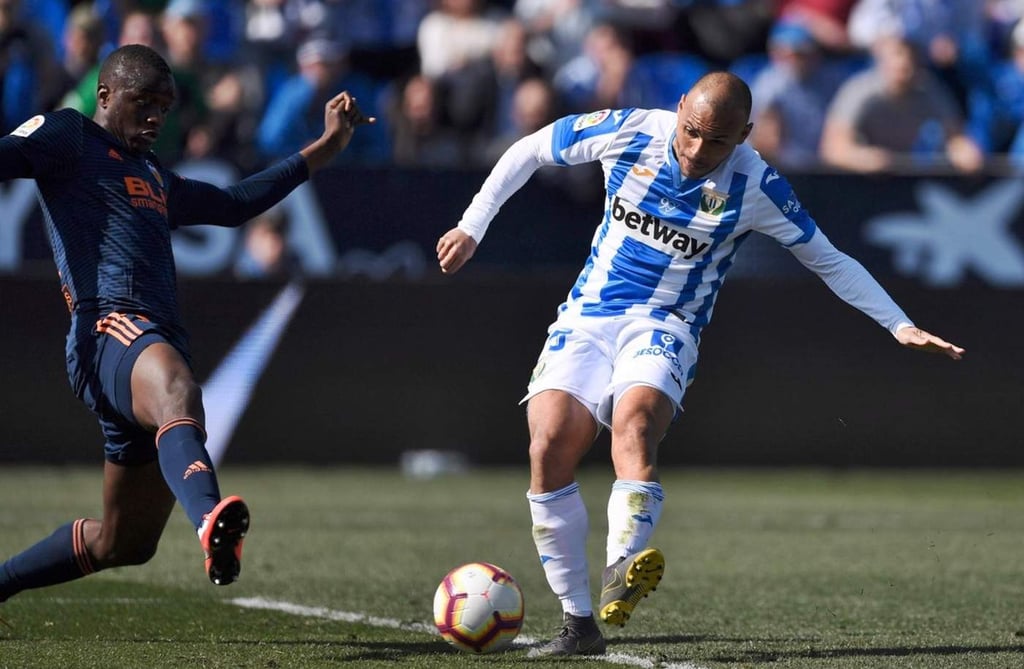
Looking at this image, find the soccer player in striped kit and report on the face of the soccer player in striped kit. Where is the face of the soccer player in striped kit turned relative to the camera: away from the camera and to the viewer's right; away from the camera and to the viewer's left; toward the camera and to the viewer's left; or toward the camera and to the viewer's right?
toward the camera and to the viewer's left

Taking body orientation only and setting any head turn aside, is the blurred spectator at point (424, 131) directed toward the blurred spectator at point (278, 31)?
no

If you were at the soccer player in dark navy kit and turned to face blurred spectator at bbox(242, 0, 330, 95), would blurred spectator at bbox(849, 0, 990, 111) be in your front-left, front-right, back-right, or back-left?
front-right

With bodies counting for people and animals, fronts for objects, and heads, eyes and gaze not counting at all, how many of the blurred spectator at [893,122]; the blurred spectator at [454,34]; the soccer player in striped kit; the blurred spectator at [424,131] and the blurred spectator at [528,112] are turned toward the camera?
5

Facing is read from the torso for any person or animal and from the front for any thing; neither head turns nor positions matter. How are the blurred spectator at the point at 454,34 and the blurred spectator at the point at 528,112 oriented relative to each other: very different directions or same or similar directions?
same or similar directions

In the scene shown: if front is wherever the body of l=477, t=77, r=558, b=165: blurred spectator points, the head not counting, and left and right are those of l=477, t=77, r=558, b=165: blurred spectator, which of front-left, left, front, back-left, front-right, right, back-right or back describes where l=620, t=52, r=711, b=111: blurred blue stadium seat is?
back-left

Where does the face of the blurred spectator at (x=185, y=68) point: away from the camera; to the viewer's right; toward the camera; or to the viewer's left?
toward the camera

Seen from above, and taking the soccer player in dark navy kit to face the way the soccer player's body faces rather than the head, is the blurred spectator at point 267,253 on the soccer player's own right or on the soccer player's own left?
on the soccer player's own left

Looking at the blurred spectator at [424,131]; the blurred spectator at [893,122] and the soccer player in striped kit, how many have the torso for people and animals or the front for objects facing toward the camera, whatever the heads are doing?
3

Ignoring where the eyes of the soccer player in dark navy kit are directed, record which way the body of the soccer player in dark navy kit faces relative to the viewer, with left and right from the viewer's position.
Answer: facing the viewer and to the right of the viewer

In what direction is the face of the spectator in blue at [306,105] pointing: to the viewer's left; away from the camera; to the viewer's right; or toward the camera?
toward the camera

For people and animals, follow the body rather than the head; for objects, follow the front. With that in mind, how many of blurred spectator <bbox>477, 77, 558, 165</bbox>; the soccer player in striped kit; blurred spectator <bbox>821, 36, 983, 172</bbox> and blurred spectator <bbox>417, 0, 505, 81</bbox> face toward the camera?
4

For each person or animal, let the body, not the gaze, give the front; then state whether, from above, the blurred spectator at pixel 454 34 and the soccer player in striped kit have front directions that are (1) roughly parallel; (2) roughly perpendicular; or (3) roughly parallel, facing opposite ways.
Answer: roughly parallel

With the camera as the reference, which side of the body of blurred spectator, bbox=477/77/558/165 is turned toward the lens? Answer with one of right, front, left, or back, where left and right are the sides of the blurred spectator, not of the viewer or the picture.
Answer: front
